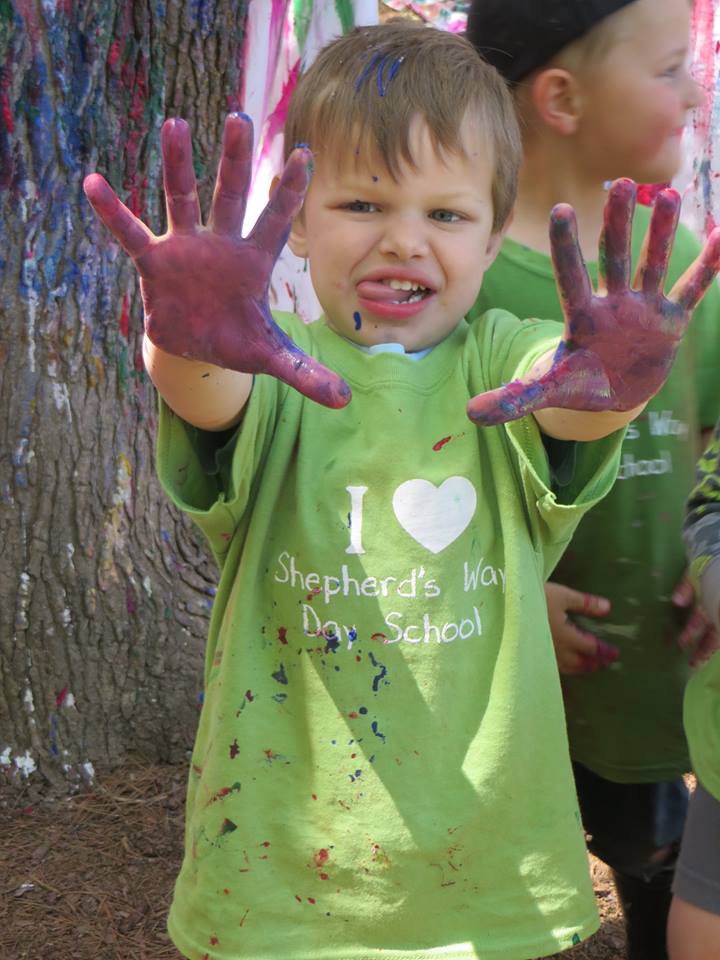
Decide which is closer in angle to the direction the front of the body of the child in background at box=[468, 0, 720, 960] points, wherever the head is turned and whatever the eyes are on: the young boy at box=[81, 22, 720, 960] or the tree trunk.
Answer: the young boy

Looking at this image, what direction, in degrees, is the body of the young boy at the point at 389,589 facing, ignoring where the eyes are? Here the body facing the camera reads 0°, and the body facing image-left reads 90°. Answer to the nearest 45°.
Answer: approximately 0°

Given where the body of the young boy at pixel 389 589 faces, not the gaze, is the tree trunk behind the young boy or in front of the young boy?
behind
